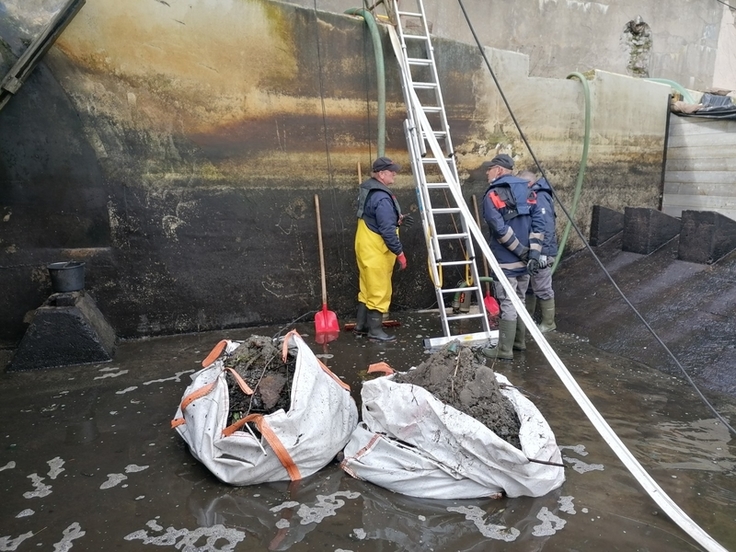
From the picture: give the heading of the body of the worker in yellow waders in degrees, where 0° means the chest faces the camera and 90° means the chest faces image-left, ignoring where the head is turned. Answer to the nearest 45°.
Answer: approximately 270°

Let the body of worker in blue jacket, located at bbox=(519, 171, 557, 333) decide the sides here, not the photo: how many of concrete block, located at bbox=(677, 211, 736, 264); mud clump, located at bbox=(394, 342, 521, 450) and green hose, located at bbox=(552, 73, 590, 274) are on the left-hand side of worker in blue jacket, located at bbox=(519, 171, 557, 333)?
1

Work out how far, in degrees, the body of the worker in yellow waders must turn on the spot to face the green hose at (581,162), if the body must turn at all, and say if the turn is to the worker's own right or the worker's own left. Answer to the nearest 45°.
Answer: approximately 45° to the worker's own left

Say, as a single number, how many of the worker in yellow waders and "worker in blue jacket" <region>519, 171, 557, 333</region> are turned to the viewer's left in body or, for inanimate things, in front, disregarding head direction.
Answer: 1

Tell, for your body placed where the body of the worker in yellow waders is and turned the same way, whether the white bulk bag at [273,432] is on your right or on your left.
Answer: on your right

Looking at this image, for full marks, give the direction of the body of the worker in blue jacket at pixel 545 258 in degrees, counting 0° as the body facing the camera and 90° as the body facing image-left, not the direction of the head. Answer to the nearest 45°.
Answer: approximately 90°

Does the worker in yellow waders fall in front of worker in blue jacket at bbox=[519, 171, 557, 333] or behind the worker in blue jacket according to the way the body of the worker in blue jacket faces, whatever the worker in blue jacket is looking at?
in front

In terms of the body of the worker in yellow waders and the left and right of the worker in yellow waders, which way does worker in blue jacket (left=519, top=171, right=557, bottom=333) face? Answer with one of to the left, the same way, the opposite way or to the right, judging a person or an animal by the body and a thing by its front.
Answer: the opposite way

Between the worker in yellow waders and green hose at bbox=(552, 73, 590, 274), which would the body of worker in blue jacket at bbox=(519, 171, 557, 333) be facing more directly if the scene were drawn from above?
the worker in yellow waders
